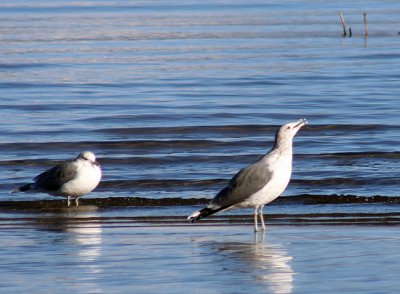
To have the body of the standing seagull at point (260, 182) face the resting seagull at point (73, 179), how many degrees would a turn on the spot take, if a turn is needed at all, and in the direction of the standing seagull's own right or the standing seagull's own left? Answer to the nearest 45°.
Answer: approximately 135° to the standing seagull's own left

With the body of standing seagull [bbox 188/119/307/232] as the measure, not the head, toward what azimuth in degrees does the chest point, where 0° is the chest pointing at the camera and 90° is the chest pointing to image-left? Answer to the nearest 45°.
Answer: approximately 270°
